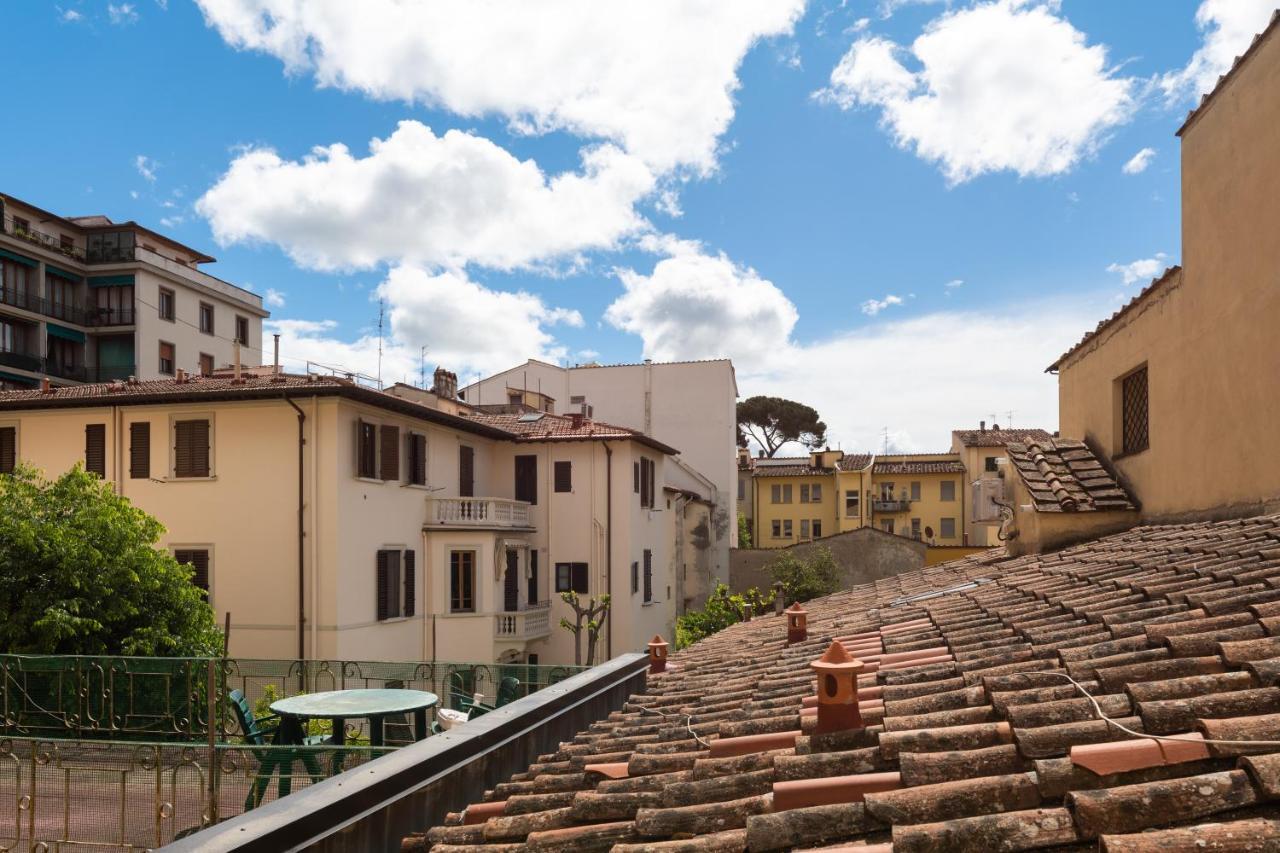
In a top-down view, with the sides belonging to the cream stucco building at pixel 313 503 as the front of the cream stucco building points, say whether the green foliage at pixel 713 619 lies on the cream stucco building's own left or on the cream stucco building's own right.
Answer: on the cream stucco building's own left

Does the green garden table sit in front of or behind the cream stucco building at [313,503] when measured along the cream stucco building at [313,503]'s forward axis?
in front

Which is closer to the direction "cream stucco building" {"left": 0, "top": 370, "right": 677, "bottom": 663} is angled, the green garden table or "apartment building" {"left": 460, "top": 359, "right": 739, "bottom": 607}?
the green garden table

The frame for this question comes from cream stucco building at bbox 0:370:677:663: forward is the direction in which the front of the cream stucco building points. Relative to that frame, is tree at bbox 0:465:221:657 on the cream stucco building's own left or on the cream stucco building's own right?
on the cream stucco building's own right

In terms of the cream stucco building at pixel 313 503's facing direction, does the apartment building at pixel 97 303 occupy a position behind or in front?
behind

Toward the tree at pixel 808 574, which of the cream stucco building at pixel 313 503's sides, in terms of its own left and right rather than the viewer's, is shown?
left
